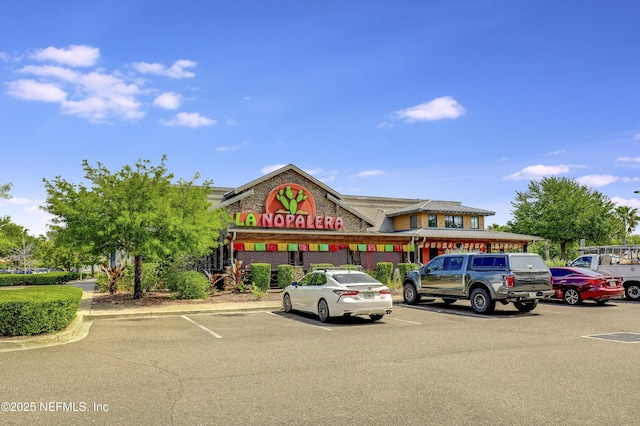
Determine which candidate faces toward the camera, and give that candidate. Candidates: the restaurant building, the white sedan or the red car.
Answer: the restaurant building

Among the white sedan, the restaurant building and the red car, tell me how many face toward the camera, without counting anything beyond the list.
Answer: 1

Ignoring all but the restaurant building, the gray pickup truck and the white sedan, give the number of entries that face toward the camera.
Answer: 1

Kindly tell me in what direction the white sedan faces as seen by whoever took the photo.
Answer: facing away from the viewer and to the left of the viewer

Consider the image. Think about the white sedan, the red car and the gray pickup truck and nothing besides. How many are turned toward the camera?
0

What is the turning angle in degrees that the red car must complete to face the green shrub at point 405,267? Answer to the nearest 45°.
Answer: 0° — it already faces it

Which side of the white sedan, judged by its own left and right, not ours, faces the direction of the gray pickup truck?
right

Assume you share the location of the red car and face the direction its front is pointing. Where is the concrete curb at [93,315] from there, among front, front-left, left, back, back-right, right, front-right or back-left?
left

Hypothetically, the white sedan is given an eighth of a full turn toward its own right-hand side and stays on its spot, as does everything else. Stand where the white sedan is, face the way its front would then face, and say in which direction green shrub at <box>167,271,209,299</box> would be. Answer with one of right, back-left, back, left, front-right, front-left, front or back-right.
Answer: front-left

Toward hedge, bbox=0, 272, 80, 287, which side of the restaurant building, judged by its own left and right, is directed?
right

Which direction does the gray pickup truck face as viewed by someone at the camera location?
facing away from the viewer and to the left of the viewer

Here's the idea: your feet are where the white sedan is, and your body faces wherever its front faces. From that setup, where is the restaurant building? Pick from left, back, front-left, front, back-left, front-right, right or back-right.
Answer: front-right

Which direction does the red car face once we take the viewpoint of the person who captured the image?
facing away from the viewer and to the left of the viewer

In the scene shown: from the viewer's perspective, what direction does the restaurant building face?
toward the camera
